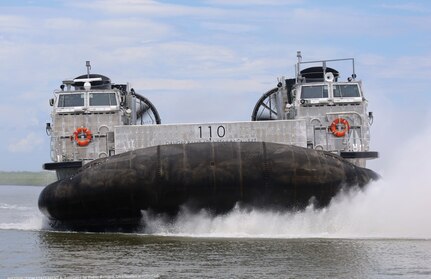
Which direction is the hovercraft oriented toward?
toward the camera
